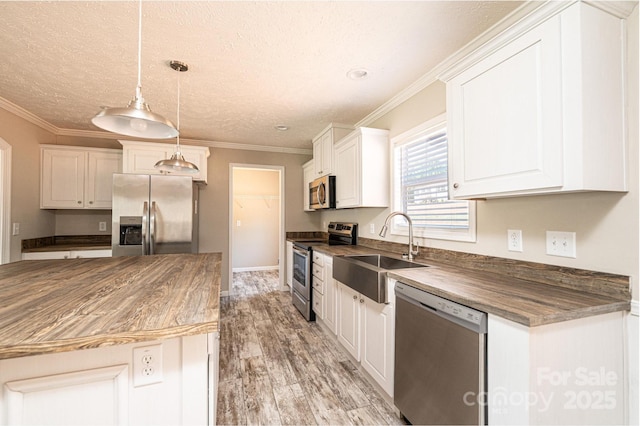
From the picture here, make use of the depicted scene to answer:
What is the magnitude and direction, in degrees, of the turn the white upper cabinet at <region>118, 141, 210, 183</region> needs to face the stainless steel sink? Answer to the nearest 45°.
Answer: approximately 45° to its left

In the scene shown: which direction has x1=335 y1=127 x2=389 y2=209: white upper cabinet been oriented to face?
to the viewer's left

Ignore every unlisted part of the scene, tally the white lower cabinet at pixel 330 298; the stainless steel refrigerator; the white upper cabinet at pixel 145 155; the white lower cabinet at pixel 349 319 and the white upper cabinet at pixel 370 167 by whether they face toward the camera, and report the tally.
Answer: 2

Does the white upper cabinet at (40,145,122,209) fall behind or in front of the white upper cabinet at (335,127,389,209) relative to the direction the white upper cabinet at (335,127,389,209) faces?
in front

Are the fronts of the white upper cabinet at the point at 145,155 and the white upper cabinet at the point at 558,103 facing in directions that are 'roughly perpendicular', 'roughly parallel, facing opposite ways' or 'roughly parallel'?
roughly perpendicular

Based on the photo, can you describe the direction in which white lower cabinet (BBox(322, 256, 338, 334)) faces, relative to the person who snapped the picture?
facing to the left of the viewer

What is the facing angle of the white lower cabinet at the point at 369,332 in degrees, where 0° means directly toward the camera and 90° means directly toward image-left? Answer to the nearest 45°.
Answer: approximately 45°

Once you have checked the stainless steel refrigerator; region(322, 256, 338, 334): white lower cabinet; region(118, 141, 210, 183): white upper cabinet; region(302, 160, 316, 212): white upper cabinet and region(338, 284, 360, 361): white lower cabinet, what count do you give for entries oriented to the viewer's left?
3

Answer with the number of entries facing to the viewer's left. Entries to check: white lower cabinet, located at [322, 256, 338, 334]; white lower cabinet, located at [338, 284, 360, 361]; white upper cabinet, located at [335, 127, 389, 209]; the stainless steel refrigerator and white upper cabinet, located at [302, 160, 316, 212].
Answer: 4

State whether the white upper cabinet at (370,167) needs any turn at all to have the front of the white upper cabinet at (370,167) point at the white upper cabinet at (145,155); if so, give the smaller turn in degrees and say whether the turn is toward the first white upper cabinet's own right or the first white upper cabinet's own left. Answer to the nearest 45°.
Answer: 0° — it already faces it

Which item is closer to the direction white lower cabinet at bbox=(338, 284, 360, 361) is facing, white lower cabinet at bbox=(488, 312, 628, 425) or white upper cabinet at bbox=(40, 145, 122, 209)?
the white upper cabinet
